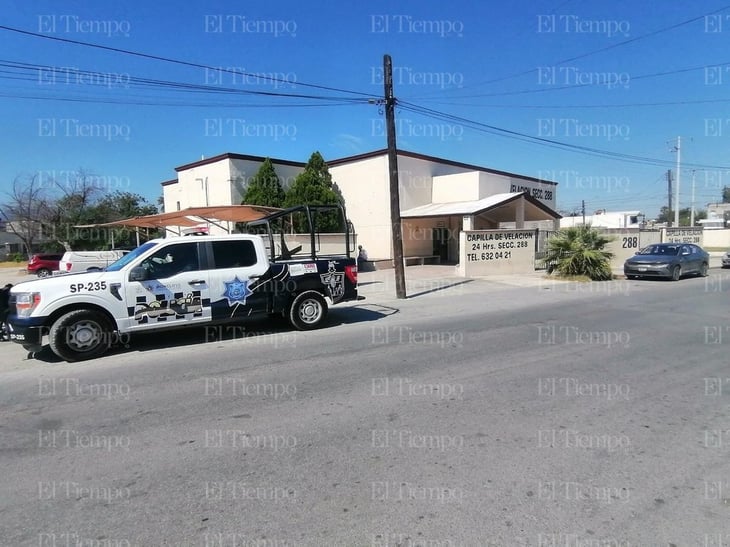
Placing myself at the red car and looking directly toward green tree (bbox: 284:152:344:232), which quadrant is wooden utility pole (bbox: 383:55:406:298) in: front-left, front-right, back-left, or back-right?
front-right

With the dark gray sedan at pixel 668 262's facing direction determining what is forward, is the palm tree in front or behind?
in front

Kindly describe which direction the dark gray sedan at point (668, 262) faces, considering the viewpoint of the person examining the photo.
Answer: facing the viewer and to the left of the viewer

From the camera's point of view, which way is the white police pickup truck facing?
to the viewer's left

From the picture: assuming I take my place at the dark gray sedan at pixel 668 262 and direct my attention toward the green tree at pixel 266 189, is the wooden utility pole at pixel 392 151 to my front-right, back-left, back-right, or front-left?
front-left

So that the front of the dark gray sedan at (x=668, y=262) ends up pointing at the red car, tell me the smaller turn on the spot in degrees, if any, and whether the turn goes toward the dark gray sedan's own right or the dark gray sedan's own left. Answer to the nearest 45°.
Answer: approximately 45° to the dark gray sedan's own right

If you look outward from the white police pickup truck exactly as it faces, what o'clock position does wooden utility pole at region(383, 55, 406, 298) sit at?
The wooden utility pole is roughly at 5 o'clock from the white police pickup truck.

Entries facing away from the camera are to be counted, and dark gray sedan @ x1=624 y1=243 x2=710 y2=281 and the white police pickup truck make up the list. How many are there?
0

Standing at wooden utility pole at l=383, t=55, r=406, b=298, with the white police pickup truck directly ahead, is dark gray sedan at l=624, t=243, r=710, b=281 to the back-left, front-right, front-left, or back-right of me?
back-left

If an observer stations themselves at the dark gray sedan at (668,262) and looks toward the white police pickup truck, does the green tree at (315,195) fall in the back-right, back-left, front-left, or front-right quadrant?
front-right

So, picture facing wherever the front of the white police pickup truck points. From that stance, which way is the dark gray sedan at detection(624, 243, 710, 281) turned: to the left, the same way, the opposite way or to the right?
the same way

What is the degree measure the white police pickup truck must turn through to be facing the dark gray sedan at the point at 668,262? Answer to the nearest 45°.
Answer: approximately 180°

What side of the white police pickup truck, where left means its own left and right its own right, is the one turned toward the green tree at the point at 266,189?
right
